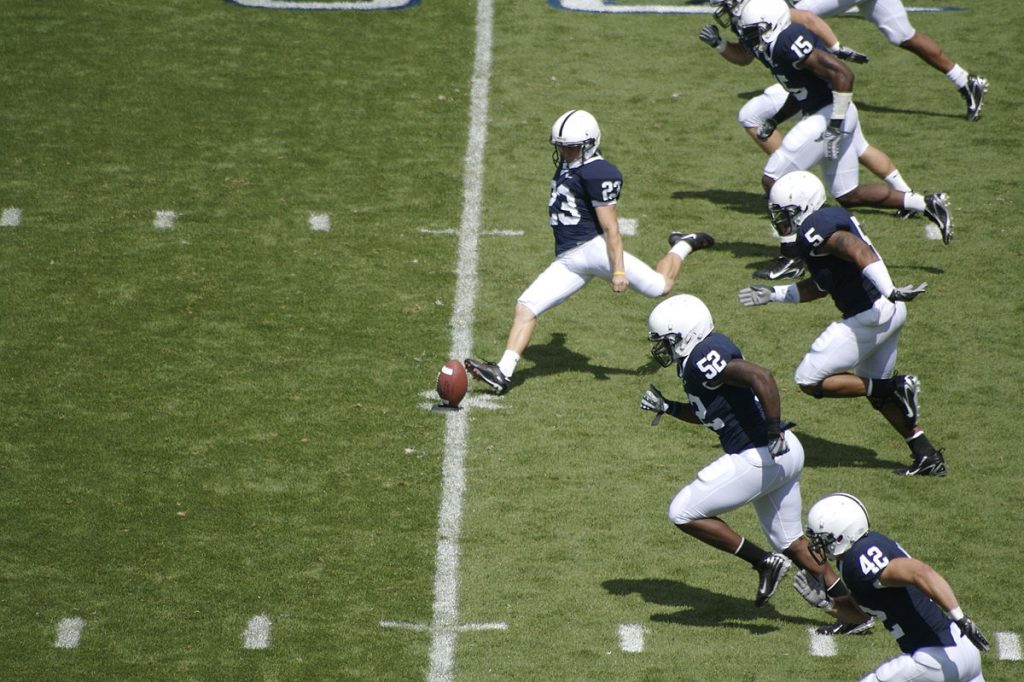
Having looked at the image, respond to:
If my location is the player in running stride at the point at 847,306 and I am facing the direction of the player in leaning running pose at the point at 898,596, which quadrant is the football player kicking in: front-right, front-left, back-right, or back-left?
back-right

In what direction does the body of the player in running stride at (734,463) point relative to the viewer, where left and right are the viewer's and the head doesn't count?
facing to the left of the viewer

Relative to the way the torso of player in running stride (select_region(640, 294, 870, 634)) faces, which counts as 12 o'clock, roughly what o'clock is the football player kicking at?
The football player kicking is roughly at 2 o'clock from the player in running stride.

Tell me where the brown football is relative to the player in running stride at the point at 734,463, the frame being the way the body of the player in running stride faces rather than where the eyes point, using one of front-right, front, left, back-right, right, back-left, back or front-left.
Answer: front-right

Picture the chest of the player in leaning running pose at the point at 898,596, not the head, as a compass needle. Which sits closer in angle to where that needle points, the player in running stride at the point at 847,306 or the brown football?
the brown football

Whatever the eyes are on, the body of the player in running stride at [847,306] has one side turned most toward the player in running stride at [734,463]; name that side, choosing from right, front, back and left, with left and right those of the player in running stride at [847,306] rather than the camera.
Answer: left

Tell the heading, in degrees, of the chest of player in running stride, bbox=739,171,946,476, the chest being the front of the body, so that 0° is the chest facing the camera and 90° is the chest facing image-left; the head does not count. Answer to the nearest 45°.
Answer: approximately 90°

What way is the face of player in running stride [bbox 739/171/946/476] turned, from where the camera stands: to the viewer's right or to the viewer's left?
to the viewer's left

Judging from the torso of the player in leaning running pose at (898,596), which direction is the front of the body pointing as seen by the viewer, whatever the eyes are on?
to the viewer's left

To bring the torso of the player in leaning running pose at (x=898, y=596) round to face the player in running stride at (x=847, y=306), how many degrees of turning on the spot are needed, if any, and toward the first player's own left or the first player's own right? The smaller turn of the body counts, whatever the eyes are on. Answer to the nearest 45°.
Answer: approximately 90° to the first player's own right

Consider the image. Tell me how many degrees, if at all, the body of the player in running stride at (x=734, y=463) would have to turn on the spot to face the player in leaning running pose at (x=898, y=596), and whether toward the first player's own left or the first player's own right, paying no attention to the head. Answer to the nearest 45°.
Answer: approximately 135° to the first player's own left
